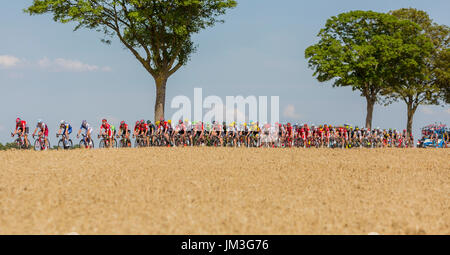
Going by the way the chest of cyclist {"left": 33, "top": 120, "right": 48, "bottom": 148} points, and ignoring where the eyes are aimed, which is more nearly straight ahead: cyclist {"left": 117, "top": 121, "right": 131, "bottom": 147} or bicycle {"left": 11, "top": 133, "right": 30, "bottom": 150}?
the bicycle

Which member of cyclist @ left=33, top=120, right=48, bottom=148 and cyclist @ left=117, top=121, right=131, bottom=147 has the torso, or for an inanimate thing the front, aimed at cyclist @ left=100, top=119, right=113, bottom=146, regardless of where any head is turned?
cyclist @ left=117, top=121, right=131, bottom=147

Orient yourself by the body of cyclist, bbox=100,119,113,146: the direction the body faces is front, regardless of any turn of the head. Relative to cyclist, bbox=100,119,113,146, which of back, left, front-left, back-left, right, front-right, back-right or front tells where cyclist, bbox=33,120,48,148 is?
front-right

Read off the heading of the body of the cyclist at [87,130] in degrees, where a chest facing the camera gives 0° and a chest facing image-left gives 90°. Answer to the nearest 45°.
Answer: approximately 45°

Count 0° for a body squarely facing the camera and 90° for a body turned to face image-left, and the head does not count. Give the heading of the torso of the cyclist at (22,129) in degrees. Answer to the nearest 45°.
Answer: approximately 45°

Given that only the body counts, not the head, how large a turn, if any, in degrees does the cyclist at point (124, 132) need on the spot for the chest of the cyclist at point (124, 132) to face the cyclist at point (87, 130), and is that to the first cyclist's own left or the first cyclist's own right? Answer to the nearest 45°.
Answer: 0° — they already face them

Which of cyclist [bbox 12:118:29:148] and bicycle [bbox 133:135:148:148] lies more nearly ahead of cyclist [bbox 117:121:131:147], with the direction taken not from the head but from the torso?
the cyclist

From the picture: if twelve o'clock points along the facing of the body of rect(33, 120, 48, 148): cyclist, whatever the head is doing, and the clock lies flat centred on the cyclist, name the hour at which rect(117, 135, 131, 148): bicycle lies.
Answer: The bicycle is roughly at 7 o'clock from the cyclist.

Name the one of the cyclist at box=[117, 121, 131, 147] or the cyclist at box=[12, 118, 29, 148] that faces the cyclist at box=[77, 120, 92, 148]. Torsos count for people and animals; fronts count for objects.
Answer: the cyclist at box=[117, 121, 131, 147]

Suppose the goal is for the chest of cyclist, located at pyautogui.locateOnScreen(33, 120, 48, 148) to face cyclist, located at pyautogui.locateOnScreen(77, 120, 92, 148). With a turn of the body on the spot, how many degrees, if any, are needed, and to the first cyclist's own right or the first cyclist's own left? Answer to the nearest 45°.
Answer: approximately 135° to the first cyclist's own left

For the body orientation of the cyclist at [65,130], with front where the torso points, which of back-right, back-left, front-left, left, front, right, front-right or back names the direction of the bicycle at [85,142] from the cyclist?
back-left

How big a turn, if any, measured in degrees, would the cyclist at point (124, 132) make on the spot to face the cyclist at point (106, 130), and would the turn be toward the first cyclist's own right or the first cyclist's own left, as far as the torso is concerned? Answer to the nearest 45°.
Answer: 0° — they already face them

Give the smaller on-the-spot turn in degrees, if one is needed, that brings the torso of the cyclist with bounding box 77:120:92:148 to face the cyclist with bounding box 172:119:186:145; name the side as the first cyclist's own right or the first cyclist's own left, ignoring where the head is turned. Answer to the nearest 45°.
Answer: approximately 135° to the first cyclist's own left
